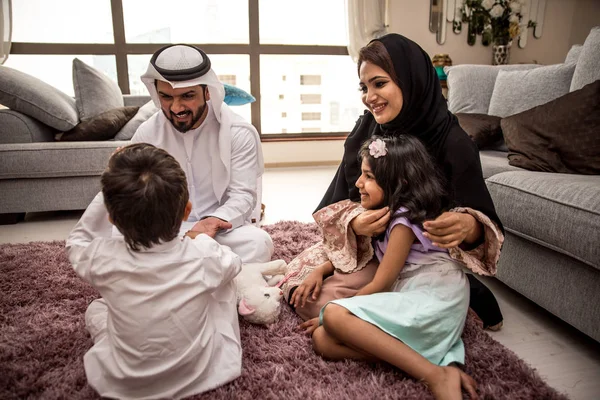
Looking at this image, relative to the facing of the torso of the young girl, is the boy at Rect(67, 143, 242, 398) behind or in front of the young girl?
in front

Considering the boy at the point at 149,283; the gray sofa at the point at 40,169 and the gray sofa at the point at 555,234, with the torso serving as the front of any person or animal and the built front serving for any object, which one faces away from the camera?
the boy

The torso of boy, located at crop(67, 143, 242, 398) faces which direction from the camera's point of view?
away from the camera

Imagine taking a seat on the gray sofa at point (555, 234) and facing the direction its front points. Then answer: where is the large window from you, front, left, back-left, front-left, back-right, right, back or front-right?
right

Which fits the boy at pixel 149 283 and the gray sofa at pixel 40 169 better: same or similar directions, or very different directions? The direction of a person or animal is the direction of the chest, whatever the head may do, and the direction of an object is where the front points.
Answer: very different directions

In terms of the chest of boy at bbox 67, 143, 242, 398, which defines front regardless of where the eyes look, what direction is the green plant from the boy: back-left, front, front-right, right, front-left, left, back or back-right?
front-right

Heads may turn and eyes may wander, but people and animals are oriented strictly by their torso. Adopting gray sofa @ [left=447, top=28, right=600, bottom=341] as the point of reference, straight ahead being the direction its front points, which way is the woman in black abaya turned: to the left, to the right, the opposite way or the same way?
the same way

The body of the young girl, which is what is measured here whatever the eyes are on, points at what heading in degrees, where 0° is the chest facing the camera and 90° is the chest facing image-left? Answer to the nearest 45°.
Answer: approximately 90°

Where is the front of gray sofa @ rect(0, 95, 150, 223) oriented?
toward the camera

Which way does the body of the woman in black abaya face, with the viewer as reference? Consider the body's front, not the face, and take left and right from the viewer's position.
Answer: facing the viewer and to the left of the viewer

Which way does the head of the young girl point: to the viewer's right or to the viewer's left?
to the viewer's left

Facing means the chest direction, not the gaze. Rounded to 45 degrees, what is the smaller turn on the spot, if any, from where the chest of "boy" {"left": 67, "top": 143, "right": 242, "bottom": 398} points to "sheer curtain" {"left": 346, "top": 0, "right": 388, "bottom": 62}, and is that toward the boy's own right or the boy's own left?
approximately 45° to the boy's own right

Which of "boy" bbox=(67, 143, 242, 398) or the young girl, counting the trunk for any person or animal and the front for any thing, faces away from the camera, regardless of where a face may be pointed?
the boy

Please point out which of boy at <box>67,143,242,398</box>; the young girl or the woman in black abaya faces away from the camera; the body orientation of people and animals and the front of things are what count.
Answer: the boy
